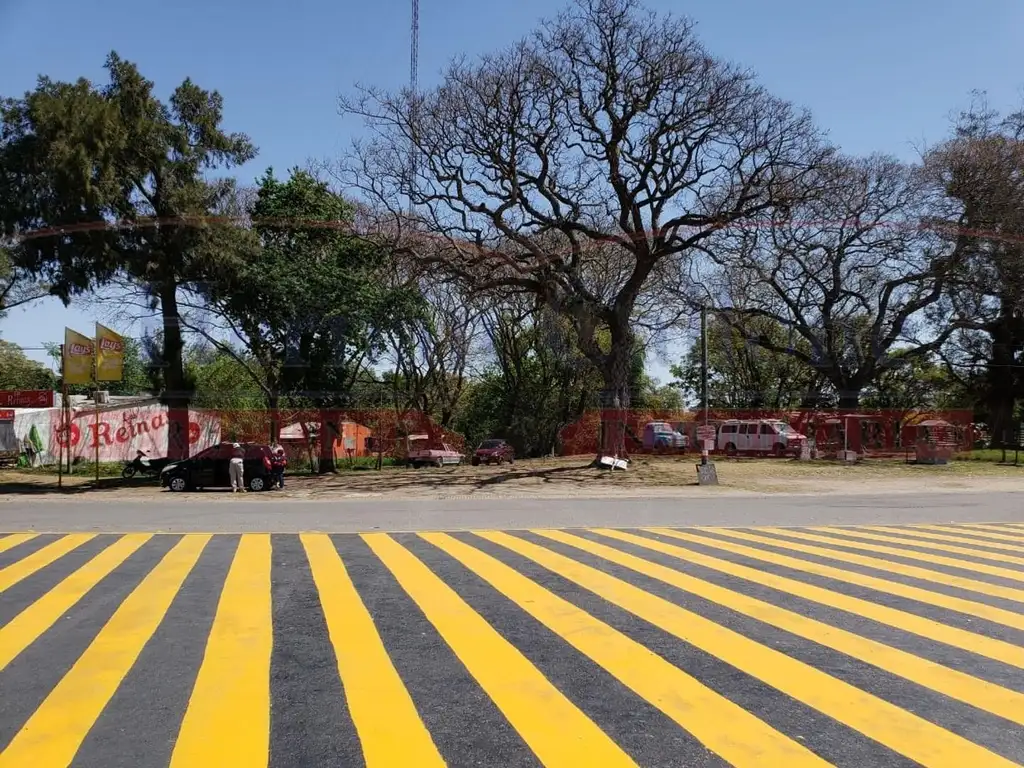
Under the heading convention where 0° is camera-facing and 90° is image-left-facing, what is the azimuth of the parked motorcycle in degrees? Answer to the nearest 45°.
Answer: approximately 90°

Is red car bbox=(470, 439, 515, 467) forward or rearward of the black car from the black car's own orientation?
rearward

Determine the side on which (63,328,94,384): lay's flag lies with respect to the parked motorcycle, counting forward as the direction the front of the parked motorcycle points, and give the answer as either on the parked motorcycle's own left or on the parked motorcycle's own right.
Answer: on the parked motorcycle's own left

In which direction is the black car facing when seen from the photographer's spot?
facing to the left of the viewer

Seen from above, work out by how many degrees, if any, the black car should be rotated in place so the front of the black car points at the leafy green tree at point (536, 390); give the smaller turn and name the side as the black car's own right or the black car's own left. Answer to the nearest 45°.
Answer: approximately 135° to the black car's own right

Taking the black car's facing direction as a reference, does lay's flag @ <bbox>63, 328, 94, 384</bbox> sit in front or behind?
in front

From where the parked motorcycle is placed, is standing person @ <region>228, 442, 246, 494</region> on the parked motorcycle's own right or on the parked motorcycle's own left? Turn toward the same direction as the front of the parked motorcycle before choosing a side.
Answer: on the parked motorcycle's own left

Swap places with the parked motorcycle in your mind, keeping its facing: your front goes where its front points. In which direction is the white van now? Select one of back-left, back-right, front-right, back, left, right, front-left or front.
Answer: back

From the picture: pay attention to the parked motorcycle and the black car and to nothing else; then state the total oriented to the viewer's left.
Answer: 2

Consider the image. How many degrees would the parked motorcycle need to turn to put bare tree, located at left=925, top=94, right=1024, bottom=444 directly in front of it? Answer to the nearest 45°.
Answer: approximately 180°

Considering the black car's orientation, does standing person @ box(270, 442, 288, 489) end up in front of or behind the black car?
behind
